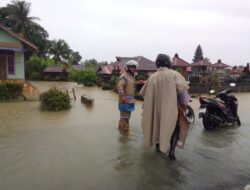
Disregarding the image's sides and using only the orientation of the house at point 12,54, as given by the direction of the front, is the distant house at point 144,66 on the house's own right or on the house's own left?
on the house's own left

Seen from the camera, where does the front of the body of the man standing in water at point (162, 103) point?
away from the camera

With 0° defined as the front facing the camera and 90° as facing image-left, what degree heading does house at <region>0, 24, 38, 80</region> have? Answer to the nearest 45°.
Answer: approximately 0°

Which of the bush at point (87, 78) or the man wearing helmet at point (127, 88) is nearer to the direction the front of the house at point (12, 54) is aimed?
the man wearing helmet

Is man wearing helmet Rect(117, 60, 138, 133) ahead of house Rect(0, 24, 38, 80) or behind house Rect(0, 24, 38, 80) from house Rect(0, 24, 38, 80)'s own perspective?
ahead

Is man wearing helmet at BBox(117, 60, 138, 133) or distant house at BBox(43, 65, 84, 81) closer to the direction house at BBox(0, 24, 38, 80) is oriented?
the man wearing helmet

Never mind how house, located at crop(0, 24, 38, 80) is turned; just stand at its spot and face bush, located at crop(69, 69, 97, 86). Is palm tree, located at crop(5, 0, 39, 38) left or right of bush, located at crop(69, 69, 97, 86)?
left

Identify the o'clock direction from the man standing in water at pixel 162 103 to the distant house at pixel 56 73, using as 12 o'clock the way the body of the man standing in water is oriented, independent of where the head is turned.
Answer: The distant house is roughly at 11 o'clock from the man standing in water.

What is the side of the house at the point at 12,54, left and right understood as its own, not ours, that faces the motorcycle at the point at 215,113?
front

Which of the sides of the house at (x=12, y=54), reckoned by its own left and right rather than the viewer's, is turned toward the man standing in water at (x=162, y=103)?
front

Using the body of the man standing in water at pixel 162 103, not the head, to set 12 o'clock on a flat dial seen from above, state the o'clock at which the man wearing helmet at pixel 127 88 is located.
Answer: The man wearing helmet is roughly at 11 o'clock from the man standing in water.

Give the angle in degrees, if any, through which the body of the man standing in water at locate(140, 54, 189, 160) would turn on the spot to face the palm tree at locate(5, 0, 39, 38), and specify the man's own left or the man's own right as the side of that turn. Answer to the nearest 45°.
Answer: approximately 45° to the man's own left
